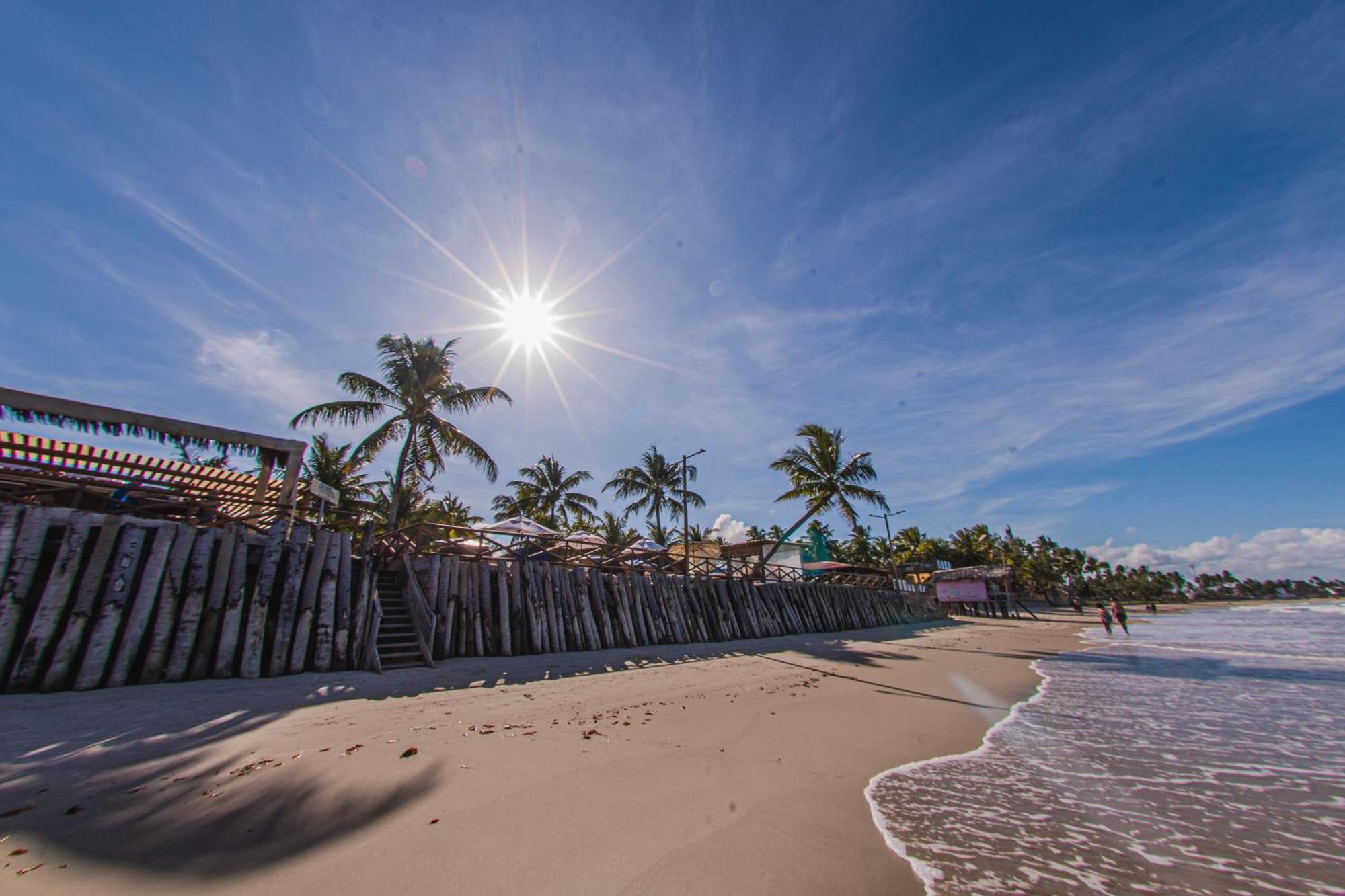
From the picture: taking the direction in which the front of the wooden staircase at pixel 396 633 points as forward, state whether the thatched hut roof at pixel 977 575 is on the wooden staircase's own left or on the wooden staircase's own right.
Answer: on the wooden staircase's own left

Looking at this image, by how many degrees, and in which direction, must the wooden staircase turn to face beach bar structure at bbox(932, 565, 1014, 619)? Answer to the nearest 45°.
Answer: approximately 90° to its left

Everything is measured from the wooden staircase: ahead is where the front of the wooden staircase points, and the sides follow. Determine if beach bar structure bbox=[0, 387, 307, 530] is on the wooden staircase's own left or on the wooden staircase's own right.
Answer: on the wooden staircase's own right

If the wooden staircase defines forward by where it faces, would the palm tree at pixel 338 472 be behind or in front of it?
behind

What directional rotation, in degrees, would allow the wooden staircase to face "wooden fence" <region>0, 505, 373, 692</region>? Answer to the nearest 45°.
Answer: approximately 45° to its right

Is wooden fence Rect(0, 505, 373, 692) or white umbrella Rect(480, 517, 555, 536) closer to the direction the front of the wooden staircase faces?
the wooden fence

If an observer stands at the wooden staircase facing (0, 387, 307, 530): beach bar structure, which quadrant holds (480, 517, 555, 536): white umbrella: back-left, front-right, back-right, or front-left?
back-right

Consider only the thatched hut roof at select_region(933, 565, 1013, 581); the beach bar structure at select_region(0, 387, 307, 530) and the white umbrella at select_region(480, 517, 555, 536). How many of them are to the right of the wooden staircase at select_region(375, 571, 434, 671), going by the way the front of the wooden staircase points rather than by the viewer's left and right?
1

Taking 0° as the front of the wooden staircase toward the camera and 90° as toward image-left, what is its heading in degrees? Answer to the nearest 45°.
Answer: approximately 0°

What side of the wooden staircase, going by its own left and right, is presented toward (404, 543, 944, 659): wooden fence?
left
